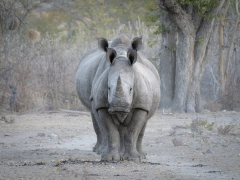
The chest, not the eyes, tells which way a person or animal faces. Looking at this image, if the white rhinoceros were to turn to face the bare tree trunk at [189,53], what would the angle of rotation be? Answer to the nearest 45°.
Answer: approximately 180°

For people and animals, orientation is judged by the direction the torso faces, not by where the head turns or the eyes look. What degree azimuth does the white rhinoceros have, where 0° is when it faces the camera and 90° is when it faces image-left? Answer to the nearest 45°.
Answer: approximately 0°

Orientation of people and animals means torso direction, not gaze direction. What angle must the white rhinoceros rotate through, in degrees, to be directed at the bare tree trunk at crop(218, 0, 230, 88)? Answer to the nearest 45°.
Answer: approximately 180°

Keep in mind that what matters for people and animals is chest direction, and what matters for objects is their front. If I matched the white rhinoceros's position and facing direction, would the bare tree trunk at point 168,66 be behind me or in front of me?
behind
